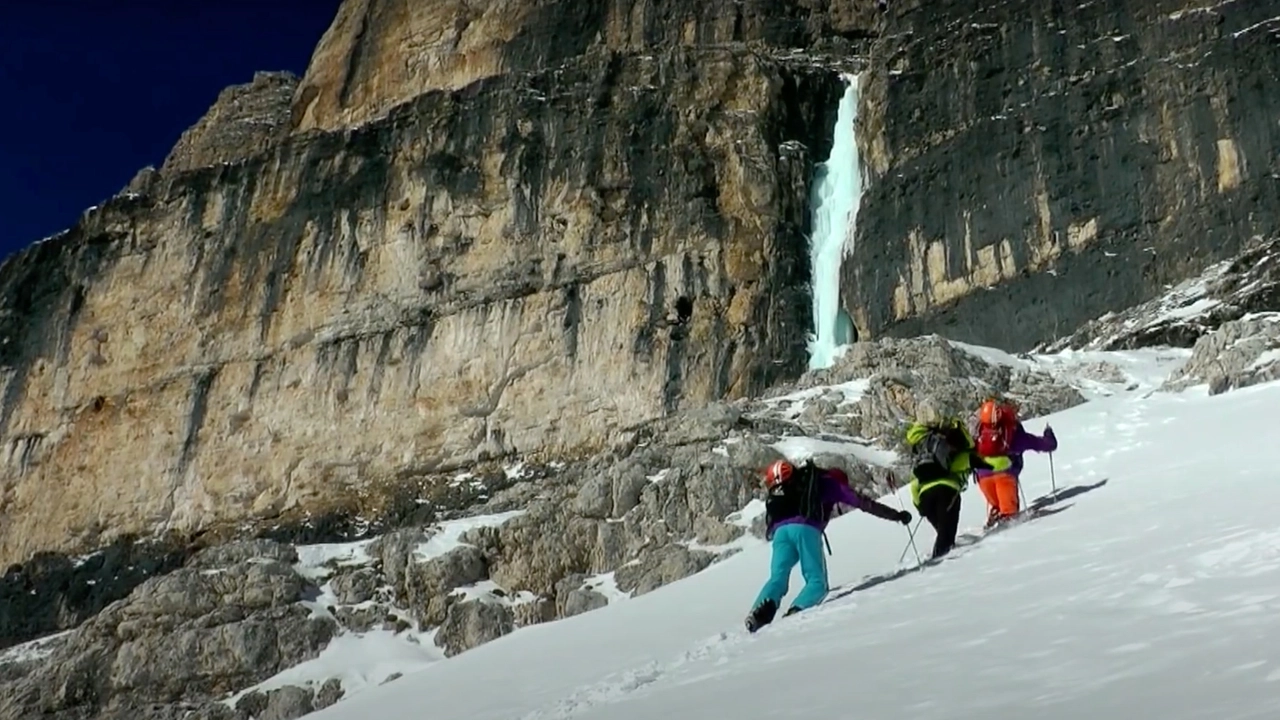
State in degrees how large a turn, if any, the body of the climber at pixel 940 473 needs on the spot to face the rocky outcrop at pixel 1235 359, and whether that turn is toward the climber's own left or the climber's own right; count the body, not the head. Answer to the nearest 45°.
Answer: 0° — they already face it

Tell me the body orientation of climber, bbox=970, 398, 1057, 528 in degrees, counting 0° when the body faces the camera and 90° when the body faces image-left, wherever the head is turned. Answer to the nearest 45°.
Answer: approximately 225°

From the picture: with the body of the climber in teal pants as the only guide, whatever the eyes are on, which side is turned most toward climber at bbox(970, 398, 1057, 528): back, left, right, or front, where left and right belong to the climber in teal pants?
front

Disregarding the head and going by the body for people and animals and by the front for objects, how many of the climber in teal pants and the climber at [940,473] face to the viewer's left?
0

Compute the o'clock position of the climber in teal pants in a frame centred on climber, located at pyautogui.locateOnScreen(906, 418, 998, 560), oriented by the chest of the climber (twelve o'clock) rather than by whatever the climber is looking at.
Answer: The climber in teal pants is roughly at 6 o'clock from the climber.

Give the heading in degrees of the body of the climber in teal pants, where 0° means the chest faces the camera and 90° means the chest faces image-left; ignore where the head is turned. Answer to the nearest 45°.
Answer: approximately 225°

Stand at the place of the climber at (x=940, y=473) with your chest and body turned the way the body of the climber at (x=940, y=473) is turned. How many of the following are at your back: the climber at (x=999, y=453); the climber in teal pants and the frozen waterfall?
1

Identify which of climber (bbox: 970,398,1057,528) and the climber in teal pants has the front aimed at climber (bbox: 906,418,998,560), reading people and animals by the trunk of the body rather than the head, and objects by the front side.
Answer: the climber in teal pants

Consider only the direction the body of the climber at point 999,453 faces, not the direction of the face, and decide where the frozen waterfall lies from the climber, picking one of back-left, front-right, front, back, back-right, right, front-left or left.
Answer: front-left

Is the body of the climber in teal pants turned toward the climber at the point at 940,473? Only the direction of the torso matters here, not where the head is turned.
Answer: yes
